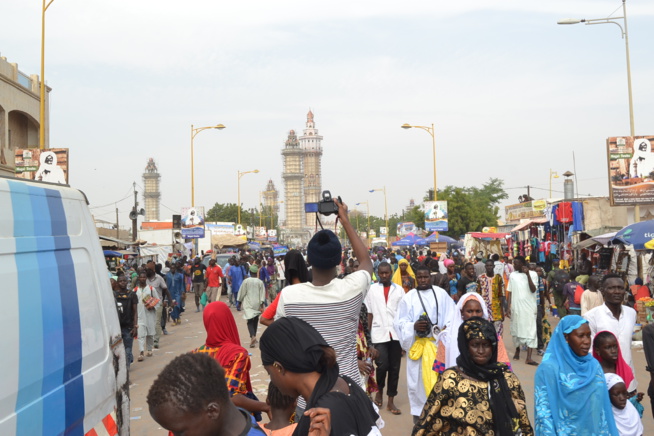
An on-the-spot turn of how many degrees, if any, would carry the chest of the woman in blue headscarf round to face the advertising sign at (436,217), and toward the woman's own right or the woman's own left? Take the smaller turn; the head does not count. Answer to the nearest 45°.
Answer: approximately 135° to the woman's own left

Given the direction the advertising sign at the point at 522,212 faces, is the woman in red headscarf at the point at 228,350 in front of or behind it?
in front

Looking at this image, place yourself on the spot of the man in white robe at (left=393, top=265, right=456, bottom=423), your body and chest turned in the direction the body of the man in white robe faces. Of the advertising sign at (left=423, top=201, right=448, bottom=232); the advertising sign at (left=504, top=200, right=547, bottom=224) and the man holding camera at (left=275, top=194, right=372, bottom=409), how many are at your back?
2

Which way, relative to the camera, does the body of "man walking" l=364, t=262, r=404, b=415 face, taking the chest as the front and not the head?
toward the camera

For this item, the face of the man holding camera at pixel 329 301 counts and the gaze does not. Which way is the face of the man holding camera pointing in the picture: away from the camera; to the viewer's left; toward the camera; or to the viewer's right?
away from the camera

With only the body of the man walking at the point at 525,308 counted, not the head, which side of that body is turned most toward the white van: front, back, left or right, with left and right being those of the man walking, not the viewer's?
front

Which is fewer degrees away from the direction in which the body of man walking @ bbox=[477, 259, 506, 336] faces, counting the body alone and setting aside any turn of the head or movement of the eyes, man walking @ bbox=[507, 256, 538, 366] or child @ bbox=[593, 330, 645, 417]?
the child

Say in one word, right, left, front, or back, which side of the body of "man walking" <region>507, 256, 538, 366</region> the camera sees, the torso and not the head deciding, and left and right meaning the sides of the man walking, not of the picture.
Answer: front
